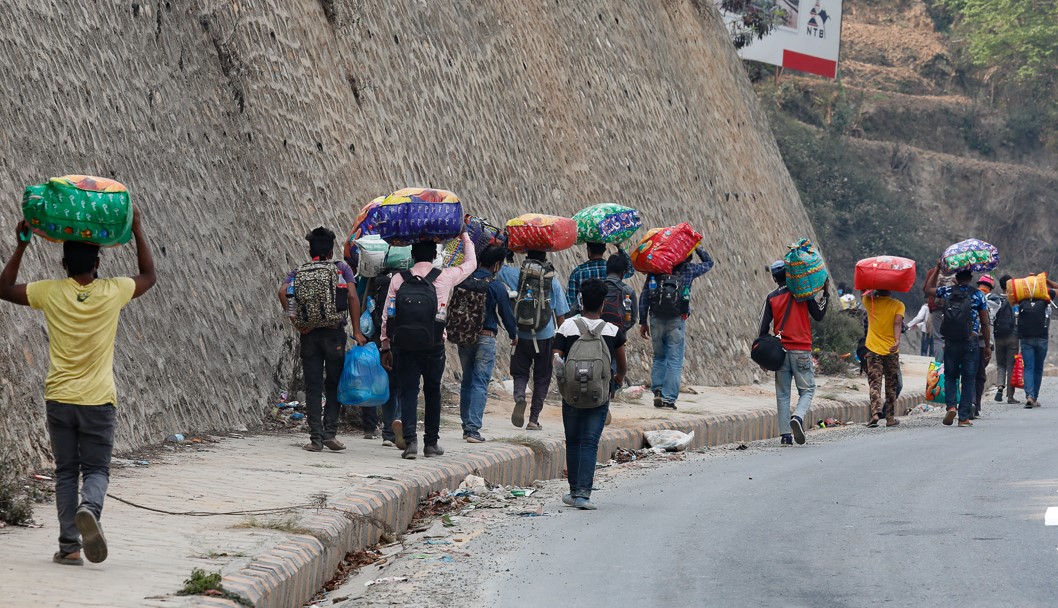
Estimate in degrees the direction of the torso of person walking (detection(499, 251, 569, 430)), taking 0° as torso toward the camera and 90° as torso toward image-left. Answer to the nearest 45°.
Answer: approximately 180°

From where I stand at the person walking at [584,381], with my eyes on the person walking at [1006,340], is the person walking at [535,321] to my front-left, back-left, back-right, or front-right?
front-left

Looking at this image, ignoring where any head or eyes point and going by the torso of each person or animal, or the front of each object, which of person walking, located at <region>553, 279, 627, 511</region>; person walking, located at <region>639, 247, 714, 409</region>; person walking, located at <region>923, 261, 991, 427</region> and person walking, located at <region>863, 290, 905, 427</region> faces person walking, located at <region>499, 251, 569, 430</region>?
person walking, located at <region>553, 279, 627, 511</region>

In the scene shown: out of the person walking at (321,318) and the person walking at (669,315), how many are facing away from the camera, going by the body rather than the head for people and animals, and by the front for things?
2

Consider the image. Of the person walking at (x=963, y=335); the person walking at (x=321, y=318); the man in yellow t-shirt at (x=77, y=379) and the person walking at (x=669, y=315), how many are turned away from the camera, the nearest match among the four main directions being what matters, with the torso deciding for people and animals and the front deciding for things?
4

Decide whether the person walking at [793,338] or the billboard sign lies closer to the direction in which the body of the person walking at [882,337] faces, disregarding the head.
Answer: the billboard sign

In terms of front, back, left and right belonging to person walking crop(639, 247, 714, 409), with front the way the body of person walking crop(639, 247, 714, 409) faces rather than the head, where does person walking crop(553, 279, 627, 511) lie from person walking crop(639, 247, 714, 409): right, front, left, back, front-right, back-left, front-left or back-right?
back

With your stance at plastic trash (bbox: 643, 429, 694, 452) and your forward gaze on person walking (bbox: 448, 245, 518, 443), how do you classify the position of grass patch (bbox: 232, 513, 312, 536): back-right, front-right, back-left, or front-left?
front-left

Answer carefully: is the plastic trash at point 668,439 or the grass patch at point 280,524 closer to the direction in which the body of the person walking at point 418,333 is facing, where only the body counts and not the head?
the plastic trash

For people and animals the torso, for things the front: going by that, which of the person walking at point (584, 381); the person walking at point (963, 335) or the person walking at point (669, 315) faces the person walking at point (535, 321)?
the person walking at point (584, 381)

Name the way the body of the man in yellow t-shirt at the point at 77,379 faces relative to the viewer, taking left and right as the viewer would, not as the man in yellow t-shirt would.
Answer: facing away from the viewer

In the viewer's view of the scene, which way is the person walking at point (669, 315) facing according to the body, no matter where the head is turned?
away from the camera

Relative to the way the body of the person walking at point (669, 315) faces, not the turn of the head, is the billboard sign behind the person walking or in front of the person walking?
in front

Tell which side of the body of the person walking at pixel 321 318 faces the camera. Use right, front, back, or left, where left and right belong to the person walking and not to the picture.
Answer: back

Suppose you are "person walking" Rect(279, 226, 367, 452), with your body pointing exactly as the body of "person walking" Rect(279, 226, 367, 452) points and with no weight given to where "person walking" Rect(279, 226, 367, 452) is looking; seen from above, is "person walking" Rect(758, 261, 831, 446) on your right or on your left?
on your right

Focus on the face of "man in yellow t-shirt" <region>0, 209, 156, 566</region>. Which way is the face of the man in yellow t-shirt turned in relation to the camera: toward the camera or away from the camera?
away from the camera

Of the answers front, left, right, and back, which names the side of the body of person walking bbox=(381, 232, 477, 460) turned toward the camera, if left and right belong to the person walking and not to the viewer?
back

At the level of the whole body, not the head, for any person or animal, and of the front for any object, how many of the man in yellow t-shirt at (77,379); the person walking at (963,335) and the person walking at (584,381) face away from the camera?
3

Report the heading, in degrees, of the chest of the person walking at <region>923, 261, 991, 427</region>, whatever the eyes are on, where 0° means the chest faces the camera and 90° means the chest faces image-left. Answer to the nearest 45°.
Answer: approximately 180°

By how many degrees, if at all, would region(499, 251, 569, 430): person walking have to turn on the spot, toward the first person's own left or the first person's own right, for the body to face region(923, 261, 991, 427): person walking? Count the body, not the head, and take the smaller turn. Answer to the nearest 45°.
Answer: approximately 45° to the first person's own right

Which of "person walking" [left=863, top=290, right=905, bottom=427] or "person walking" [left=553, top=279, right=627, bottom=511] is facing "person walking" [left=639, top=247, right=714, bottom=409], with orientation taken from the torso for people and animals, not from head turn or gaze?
"person walking" [left=553, top=279, right=627, bottom=511]

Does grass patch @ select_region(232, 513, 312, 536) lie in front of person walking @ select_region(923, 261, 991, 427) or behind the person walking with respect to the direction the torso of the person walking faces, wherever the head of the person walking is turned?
behind

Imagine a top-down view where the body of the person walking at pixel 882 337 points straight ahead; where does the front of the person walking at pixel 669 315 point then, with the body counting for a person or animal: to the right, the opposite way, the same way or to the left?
the same way

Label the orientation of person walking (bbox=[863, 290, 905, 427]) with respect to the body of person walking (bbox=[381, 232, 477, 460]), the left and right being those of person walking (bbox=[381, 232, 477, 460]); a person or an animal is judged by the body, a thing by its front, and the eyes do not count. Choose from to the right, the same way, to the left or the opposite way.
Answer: the same way
